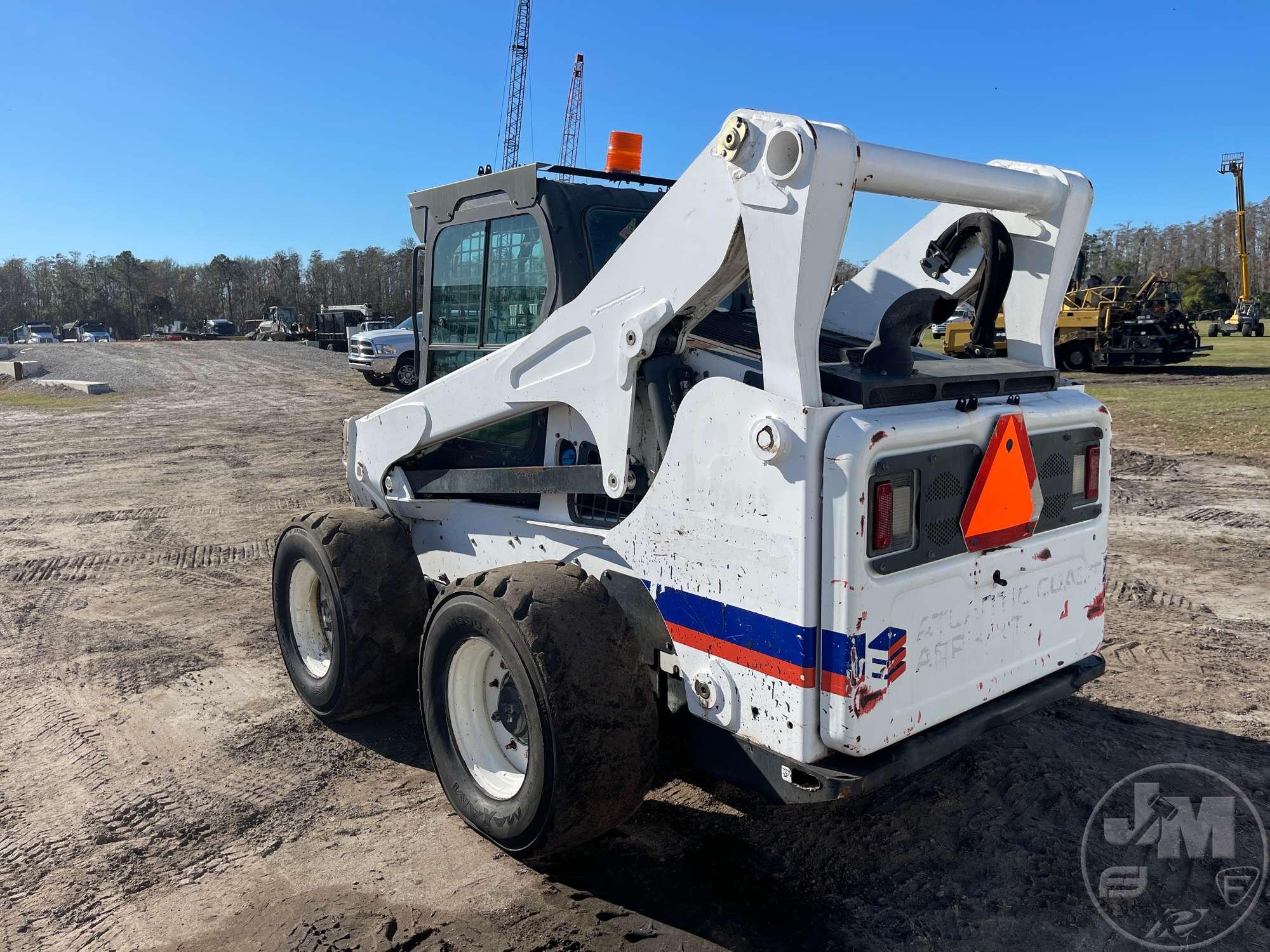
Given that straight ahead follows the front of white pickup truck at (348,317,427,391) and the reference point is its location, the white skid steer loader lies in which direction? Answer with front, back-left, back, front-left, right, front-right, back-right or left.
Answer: front-left

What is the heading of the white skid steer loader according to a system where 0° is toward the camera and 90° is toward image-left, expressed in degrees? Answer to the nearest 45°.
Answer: approximately 135°

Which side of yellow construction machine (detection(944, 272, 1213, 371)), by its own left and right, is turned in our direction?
left

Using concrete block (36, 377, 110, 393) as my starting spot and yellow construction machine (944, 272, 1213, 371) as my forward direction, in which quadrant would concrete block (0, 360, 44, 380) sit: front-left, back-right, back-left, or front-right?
back-left

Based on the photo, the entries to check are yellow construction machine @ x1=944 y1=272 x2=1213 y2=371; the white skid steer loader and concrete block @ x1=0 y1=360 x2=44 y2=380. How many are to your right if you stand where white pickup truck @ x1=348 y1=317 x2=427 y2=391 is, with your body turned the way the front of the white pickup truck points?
1

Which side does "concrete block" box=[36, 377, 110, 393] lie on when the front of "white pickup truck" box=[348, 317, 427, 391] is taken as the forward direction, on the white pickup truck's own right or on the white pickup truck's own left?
on the white pickup truck's own right
